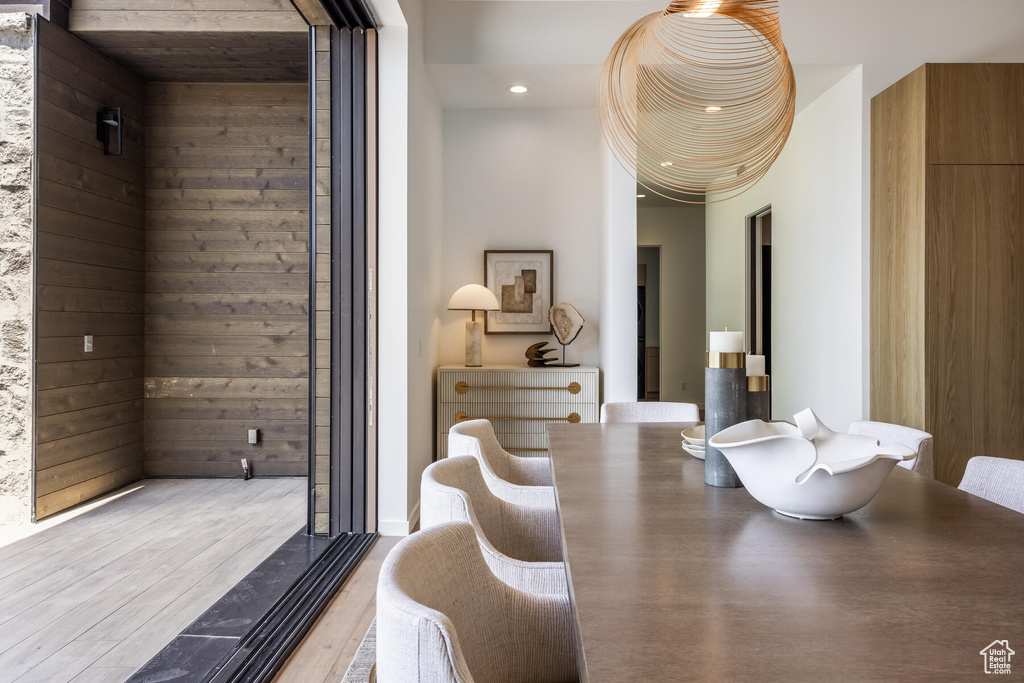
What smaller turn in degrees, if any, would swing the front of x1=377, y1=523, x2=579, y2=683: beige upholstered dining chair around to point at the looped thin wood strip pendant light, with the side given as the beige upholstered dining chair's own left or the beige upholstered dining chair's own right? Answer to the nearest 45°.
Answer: approximately 45° to the beige upholstered dining chair's own left

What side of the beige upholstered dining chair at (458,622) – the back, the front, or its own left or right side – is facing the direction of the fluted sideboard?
left

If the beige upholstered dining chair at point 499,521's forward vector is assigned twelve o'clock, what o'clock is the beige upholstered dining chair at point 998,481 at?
the beige upholstered dining chair at point 998,481 is roughly at 12 o'clock from the beige upholstered dining chair at point 499,521.

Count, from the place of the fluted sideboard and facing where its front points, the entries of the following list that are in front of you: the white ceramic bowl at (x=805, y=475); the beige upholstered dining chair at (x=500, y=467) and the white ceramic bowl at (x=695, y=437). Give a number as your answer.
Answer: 3

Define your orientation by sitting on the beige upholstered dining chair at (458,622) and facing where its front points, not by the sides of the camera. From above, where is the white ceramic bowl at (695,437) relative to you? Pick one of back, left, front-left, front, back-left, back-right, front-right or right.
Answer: front-left

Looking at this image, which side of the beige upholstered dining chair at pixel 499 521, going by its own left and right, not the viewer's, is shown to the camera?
right

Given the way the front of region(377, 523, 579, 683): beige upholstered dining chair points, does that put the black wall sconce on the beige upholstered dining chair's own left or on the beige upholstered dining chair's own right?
on the beige upholstered dining chair's own left

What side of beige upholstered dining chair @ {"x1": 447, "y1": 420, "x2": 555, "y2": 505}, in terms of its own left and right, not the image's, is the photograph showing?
right

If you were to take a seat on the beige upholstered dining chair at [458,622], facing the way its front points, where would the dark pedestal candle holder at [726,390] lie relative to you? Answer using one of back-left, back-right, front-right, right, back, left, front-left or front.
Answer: front-left

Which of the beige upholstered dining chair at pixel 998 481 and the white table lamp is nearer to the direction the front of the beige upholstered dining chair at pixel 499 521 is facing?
the beige upholstered dining chair

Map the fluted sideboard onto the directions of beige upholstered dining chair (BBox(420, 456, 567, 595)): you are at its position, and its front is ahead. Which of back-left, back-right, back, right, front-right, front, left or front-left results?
left

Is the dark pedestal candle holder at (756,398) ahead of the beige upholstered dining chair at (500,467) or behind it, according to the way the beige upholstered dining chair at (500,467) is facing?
ahead

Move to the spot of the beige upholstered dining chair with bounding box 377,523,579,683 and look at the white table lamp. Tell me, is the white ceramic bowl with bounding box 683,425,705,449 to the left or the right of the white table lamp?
right

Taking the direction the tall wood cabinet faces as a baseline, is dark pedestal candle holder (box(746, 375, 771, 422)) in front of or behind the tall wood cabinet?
in front

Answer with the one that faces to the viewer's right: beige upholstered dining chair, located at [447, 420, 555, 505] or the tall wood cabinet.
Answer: the beige upholstered dining chair

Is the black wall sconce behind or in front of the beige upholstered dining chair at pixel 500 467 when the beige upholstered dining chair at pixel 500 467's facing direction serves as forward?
behind
